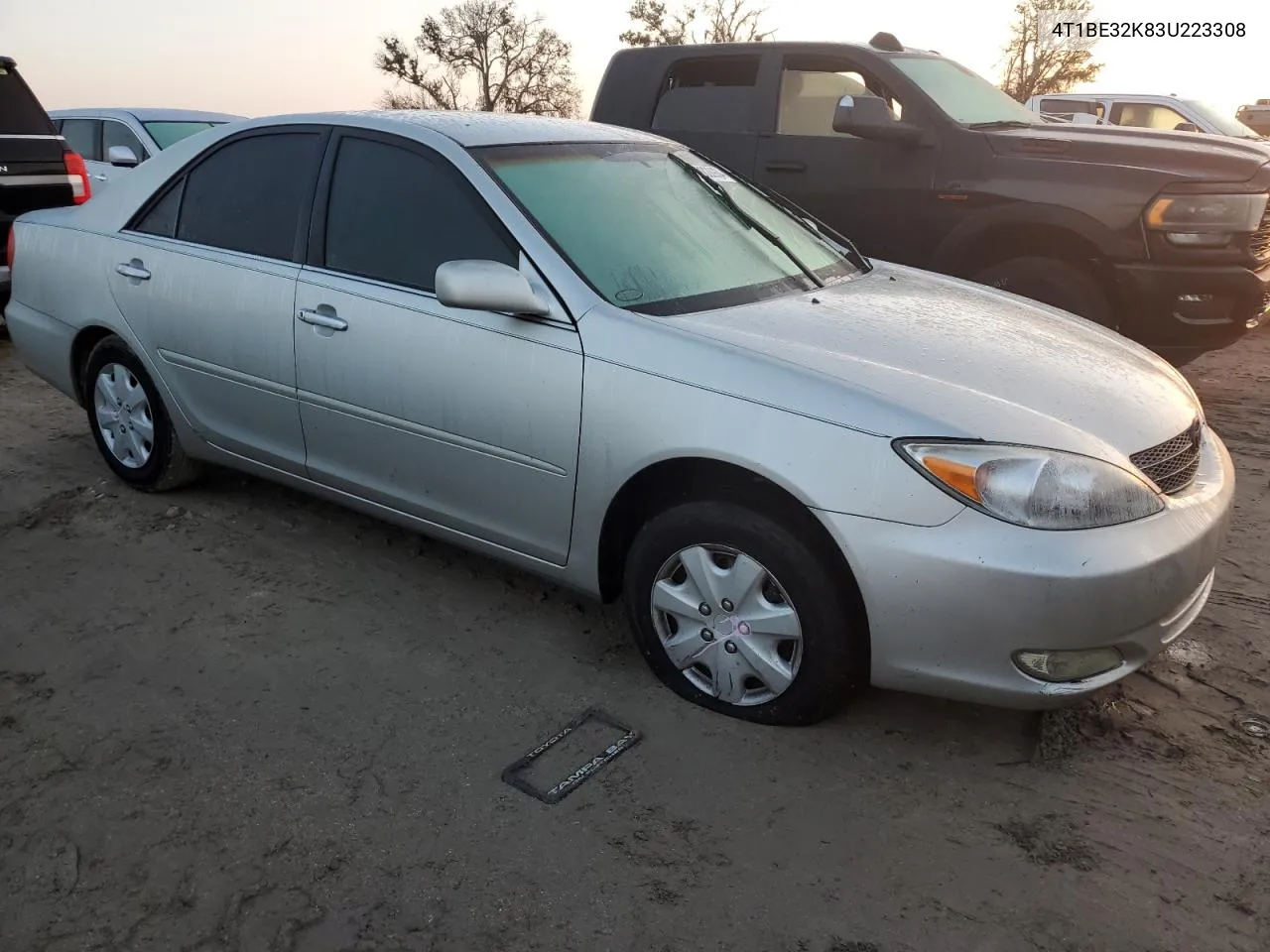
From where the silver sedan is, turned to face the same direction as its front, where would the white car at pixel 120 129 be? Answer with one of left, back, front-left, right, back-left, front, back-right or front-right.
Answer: back

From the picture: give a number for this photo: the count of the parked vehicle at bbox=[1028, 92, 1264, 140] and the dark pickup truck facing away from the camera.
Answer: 0

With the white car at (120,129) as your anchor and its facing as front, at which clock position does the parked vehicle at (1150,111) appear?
The parked vehicle is roughly at 11 o'clock from the white car.

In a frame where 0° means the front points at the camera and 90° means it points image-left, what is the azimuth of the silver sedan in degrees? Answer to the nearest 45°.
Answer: approximately 315°

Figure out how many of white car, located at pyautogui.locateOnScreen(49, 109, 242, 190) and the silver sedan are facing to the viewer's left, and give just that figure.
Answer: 0

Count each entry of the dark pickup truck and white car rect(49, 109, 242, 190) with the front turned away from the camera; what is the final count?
0

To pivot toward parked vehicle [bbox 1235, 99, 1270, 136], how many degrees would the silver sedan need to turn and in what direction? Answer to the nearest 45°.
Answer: approximately 90° to its left

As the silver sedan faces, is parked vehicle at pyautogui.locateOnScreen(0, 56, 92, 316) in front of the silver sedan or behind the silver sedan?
behind

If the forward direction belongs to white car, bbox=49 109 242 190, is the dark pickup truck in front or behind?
in front
